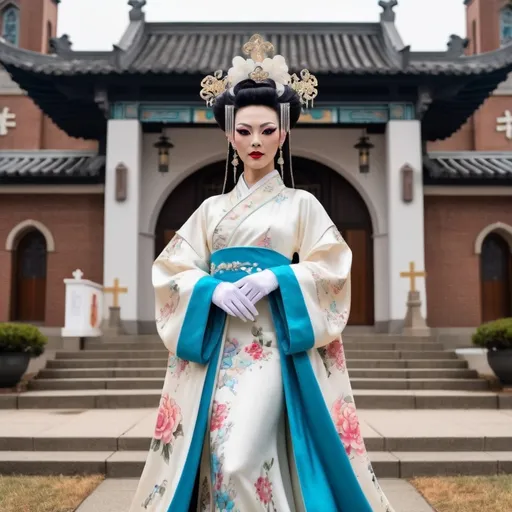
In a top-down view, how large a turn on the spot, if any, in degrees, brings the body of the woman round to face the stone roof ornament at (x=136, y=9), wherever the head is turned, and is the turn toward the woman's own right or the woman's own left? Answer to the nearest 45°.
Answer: approximately 180°

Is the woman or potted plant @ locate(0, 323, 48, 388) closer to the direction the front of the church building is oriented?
the woman

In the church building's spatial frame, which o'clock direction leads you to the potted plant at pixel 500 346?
The potted plant is roughly at 11 o'clock from the church building.

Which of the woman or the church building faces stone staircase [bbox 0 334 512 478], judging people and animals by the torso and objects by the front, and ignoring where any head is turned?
the church building

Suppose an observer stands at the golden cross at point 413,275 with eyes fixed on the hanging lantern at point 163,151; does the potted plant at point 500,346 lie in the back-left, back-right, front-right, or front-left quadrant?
back-left

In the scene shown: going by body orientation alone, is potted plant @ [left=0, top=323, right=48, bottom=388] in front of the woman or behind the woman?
behind

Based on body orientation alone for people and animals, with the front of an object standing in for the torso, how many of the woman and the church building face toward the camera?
2
